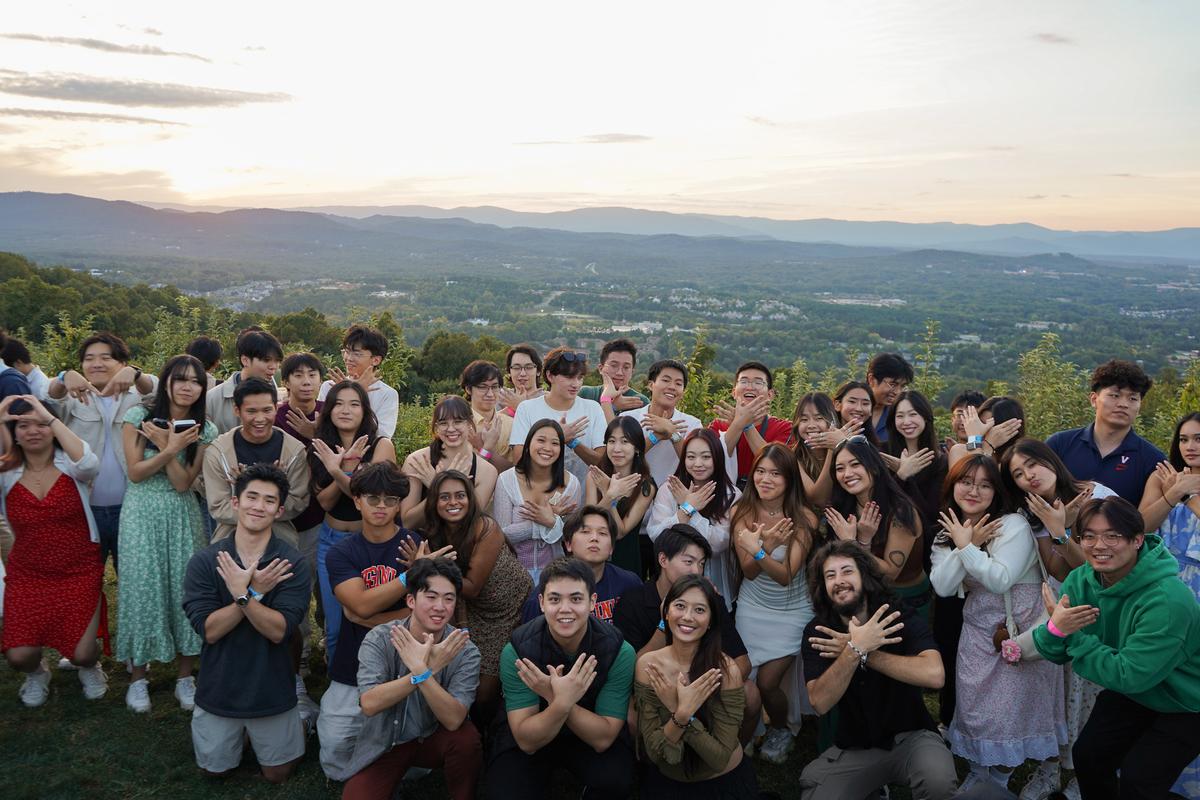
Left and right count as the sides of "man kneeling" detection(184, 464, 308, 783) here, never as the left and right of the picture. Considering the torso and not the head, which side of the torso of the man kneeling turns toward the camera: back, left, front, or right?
front

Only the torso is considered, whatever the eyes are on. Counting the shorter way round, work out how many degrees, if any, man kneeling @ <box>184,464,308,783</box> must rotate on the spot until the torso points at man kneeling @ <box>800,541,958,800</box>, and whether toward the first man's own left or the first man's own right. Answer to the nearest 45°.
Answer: approximately 45° to the first man's own left

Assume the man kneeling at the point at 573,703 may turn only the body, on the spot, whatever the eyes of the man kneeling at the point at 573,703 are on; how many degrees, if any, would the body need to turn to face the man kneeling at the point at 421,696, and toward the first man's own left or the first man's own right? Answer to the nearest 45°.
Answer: approximately 90° to the first man's own right

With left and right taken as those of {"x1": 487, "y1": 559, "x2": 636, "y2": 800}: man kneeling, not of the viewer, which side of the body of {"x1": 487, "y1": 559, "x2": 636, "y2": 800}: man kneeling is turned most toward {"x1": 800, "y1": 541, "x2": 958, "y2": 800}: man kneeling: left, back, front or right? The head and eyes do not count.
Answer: left

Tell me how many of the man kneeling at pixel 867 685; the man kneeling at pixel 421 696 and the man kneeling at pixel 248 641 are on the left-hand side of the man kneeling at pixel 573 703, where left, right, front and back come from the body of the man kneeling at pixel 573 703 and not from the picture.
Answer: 1

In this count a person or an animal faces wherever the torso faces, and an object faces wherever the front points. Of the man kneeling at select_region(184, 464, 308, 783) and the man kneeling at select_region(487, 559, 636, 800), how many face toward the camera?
2

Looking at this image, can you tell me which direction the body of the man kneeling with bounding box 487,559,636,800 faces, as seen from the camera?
toward the camera

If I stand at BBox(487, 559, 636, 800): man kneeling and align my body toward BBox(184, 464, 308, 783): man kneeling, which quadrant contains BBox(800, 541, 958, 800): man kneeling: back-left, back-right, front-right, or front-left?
back-right

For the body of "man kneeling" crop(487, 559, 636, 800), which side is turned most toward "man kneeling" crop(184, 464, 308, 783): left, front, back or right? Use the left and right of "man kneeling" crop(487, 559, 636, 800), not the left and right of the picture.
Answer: right
